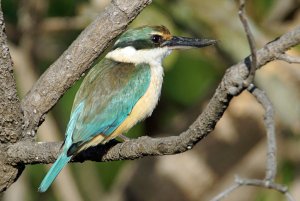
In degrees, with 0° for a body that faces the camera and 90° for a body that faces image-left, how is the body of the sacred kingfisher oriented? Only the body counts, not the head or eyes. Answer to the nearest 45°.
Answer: approximately 270°

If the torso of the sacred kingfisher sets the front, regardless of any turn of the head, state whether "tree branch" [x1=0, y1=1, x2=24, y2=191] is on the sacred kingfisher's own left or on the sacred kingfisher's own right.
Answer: on the sacred kingfisher's own right
